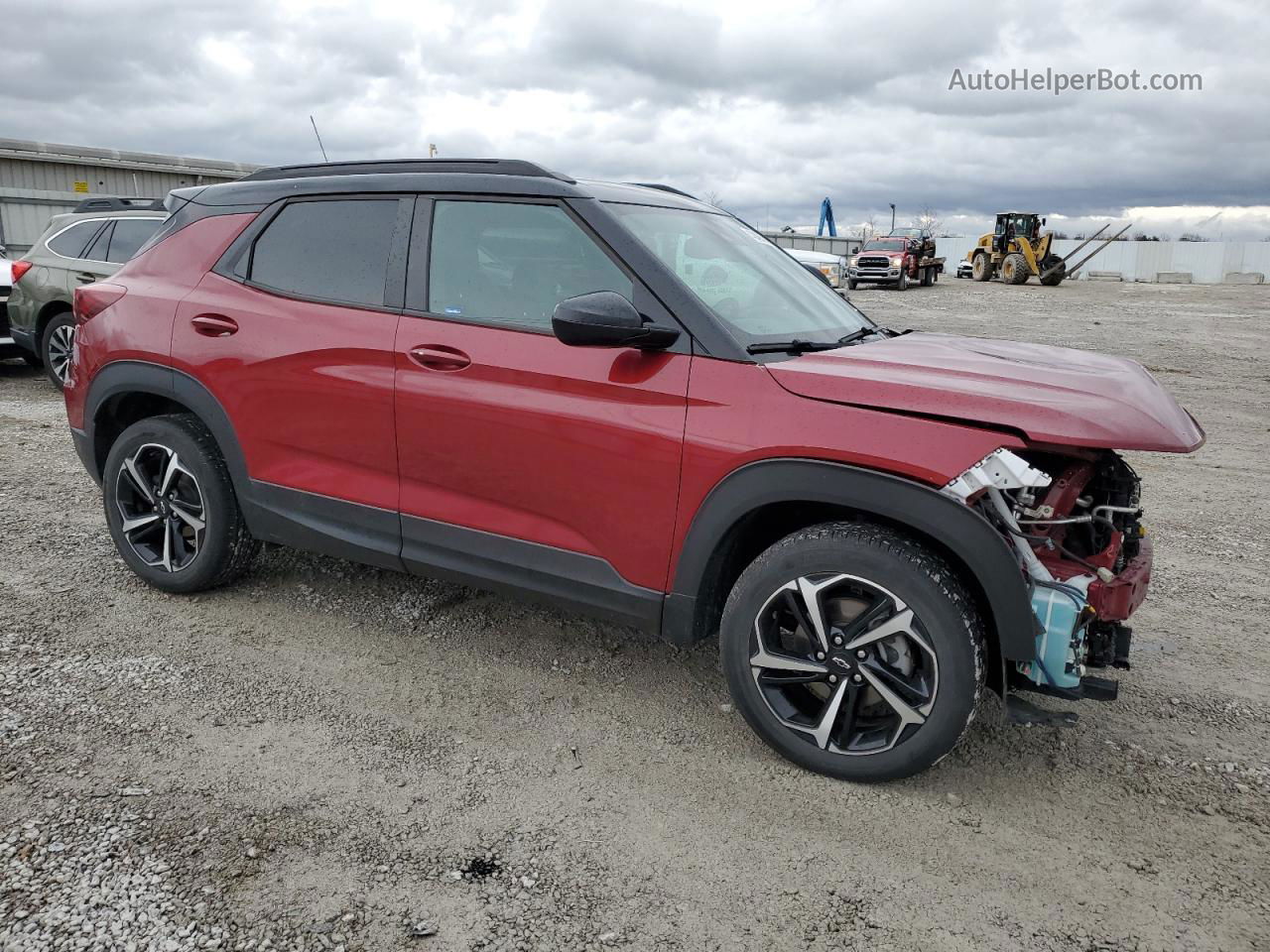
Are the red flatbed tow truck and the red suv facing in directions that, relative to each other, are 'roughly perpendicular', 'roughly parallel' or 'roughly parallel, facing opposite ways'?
roughly perpendicular

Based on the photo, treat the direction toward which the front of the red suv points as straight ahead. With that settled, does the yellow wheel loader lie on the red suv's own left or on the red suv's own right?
on the red suv's own left

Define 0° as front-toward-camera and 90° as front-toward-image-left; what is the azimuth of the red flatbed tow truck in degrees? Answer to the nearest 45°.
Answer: approximately 45°

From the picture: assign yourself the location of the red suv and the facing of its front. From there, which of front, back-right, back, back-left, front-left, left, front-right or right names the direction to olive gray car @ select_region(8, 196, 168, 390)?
back

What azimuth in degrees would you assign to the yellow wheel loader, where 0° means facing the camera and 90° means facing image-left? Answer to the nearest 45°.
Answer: approximately 315°

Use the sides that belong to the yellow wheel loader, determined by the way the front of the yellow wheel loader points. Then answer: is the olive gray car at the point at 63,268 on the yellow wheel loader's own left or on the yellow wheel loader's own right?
on the yellow wheel loader's own right

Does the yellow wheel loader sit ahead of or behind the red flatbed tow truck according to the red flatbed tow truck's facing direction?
behind

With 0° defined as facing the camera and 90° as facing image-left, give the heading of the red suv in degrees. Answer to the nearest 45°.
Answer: approximately 315°

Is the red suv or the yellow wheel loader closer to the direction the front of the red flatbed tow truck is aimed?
the red suv

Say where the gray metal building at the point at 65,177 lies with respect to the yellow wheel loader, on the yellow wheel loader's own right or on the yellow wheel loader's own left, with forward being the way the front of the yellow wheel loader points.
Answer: on the yellow wheel loader's own right
